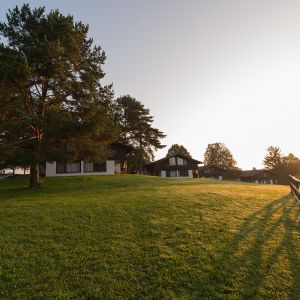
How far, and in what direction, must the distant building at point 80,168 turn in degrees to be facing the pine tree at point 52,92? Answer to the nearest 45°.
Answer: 0° — it already faces it

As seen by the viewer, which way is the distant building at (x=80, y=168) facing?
toward the camera
